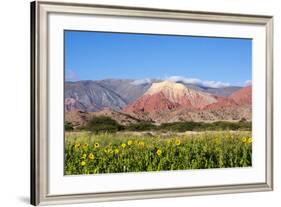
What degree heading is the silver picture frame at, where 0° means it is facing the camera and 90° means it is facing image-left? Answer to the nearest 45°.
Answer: approximately 315°
